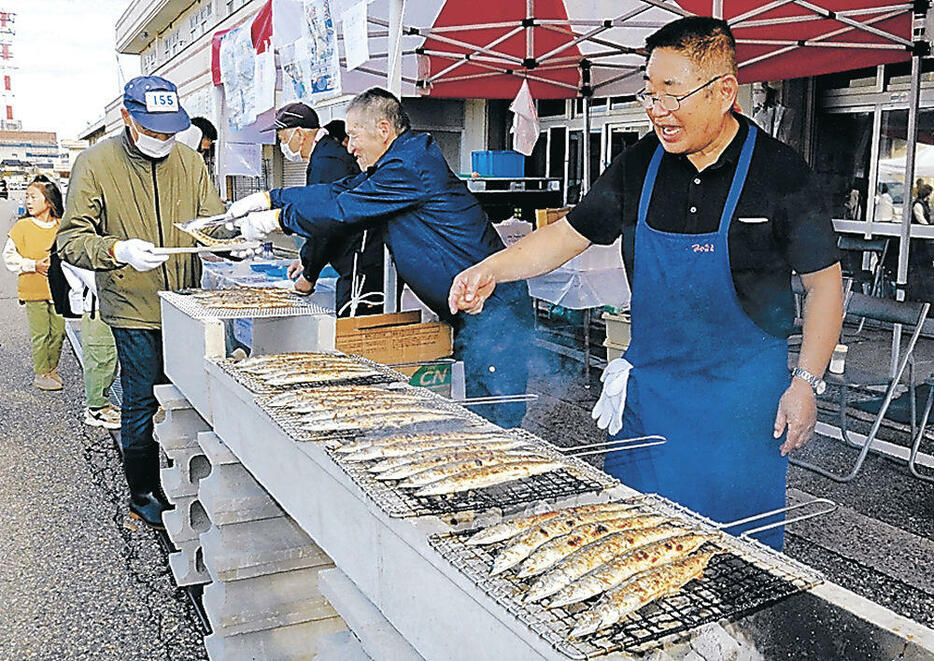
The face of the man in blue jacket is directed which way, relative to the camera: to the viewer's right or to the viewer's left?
to the viewer's left

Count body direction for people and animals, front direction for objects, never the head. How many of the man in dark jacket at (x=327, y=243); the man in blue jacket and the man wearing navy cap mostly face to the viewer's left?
2

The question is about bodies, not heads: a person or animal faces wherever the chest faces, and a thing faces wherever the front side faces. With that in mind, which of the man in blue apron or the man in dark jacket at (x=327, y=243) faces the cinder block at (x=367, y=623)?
the man in blue apron

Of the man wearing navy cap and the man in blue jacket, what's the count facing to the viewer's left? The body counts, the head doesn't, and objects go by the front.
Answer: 1

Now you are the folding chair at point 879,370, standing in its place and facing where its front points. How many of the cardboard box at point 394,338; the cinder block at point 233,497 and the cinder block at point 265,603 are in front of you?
3

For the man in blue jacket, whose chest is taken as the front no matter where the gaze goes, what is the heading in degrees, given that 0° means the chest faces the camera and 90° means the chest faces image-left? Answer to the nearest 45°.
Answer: approximately 90°

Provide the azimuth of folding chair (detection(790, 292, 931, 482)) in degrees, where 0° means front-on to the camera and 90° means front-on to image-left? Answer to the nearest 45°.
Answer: approximately 45°

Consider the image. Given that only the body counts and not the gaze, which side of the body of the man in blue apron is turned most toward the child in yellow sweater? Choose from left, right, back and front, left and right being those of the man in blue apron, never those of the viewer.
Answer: right

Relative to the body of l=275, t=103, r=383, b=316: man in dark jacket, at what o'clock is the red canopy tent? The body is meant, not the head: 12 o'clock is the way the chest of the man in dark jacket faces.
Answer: The red canopy tent is roughly at 5 o'clock from the man in dark jacket.

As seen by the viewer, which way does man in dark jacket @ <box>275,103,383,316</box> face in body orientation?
to the viewer's left
